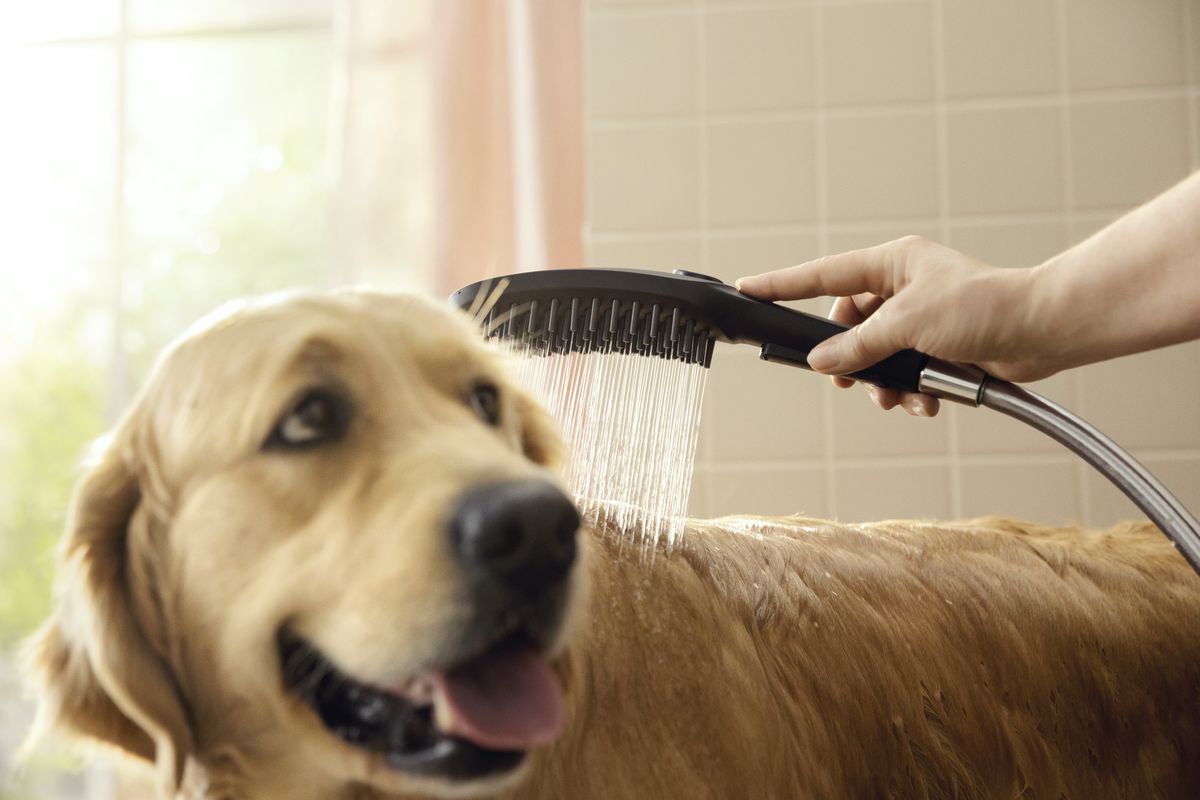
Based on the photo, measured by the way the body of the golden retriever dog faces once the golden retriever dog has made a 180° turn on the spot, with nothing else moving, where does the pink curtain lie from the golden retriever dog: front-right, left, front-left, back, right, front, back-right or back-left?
left

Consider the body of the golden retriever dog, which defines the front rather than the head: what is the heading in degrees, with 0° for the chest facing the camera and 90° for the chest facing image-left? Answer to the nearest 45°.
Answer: approximately 90°

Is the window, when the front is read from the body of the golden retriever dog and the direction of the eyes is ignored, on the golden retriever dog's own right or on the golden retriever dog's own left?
on the golden retriever dog's own right
